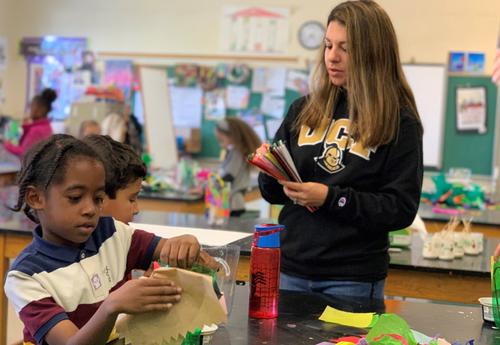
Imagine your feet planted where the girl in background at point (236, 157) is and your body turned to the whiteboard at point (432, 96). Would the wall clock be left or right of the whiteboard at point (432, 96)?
left

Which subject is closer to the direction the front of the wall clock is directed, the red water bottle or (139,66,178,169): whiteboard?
the red water bottle

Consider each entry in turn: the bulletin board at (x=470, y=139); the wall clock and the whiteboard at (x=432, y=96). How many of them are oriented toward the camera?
3

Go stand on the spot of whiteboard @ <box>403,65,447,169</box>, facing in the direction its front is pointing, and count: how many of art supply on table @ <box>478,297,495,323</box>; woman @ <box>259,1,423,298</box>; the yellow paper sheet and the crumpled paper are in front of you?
4

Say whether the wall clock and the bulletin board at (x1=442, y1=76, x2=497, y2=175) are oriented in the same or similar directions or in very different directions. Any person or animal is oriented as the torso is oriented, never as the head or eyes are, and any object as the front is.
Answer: same or similar directions

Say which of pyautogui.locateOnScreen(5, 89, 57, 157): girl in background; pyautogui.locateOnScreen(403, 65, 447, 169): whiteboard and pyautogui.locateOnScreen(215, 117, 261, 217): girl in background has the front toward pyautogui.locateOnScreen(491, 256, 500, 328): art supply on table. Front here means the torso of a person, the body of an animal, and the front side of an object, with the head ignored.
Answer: the whiteboard

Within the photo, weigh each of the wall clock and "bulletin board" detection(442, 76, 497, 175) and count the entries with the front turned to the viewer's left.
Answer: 0

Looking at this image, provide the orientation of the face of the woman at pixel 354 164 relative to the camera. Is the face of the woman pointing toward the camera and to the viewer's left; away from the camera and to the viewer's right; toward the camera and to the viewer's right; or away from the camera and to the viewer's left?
toward the camera and to the viewer's left

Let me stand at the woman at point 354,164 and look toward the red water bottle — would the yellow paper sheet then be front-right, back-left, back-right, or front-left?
front-left

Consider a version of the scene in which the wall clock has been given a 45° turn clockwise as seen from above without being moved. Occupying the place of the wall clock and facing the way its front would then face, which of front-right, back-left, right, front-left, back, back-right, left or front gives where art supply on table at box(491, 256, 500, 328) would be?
front-left

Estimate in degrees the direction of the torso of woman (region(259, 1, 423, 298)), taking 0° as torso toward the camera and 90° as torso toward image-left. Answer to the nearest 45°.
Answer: approximately 45°

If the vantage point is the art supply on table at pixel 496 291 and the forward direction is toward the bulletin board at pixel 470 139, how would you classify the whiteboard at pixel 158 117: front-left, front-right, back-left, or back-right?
front-left

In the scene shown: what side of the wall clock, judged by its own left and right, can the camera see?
front
